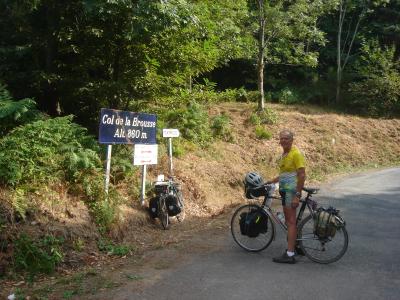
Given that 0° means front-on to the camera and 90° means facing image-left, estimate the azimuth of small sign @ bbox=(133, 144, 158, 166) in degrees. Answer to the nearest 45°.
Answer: approximately 0°

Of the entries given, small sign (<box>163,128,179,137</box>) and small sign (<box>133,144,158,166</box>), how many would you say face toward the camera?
2

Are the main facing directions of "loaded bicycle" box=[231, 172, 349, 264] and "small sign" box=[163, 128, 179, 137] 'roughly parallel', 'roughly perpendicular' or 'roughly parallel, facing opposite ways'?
roughly perpendicular

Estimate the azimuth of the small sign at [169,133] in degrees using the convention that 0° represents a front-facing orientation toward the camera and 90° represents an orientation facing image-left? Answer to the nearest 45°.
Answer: approximately 0°

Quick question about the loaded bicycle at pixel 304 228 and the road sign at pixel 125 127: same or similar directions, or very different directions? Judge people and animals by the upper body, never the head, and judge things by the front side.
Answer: very different directions

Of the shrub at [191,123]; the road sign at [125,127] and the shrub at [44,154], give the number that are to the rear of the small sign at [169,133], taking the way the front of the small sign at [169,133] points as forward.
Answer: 1

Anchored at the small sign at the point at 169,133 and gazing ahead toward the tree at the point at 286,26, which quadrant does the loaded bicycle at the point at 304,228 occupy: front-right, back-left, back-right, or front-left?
back-right

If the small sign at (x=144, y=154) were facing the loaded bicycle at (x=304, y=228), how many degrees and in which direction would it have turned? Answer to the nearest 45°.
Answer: approximately 45° to its left

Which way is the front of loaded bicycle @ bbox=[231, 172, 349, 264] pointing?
to the viewer's left
